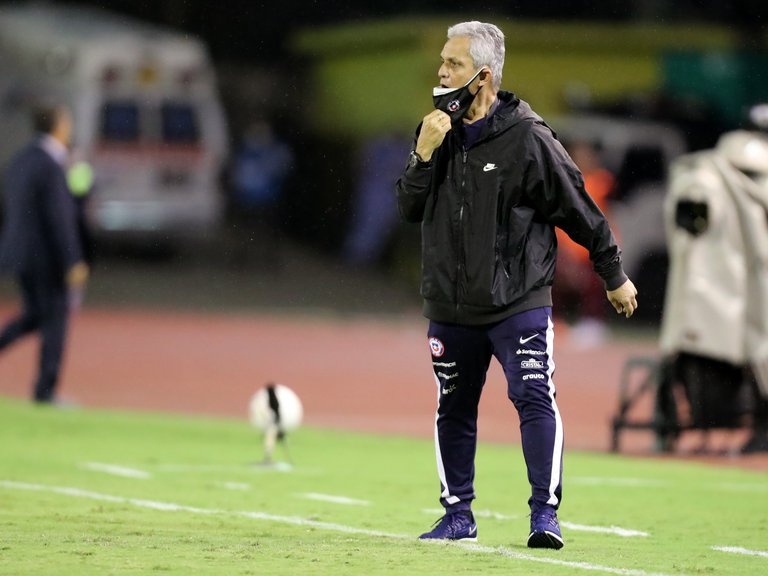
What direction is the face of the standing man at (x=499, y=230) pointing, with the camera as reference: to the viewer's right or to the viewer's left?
to the viewer's left

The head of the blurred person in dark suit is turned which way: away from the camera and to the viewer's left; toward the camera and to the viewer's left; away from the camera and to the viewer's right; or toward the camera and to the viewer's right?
away from the camera and to the viewer's right

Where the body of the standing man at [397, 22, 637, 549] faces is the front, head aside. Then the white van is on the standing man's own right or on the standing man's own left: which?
on the standing man's own right

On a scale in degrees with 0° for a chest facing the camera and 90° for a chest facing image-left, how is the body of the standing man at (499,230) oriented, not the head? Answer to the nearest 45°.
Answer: approximately 45°

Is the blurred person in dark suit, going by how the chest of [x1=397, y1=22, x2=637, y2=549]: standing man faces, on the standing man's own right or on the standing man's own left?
on the standing man's own right
